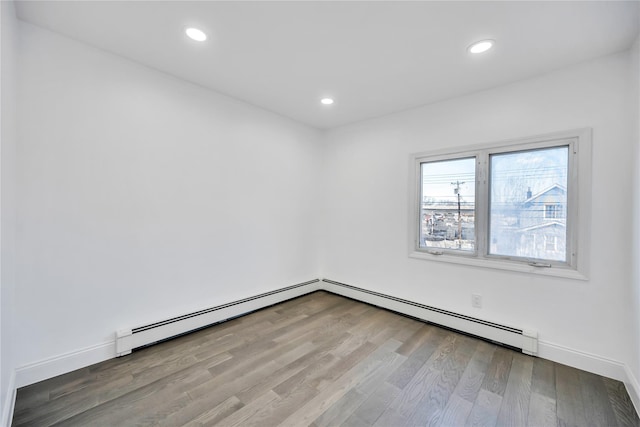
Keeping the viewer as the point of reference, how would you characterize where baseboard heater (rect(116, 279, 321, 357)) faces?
facing the viewer and to the right of the viewer

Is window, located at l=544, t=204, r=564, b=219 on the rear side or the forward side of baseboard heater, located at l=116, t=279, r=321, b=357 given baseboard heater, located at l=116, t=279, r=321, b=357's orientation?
on the forward side

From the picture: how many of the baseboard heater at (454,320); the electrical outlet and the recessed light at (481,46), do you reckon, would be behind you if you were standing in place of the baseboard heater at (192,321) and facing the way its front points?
0

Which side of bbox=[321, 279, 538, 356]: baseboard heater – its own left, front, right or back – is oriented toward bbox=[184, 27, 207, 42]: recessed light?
front

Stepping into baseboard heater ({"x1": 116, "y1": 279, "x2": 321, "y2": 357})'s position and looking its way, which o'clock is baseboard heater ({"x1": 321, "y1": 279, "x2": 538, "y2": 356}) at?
baseboard heater ({"x1": 321, "y1": 279, "x2": 538, "y2": 356}) is roughly at 11 o'clock from baseboard heater ({"x1": 116, "y1": 279, "x2": 321, "y2": 357}).

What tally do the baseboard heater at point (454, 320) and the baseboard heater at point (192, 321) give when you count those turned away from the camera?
0

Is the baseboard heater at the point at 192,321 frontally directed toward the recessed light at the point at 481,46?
yes

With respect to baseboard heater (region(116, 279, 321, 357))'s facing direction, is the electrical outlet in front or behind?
in front

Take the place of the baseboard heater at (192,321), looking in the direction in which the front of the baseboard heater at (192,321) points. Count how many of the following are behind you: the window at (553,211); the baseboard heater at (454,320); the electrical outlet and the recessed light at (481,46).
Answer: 0

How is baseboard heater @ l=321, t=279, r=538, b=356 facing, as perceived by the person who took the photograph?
facing the viewer and to the left of the viewer
